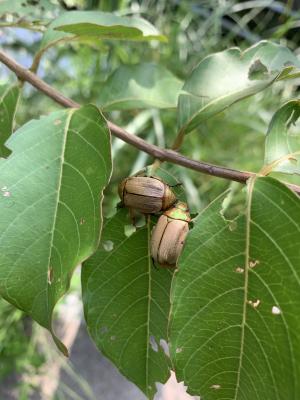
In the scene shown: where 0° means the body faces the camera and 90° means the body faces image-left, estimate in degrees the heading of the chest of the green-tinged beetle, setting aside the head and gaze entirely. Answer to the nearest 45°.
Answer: approximately 180°
